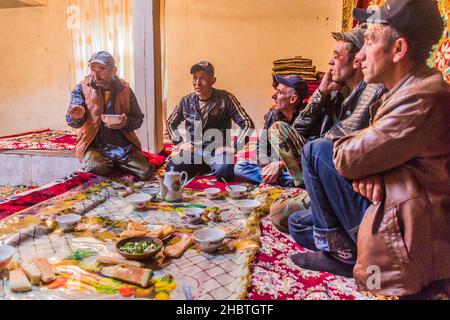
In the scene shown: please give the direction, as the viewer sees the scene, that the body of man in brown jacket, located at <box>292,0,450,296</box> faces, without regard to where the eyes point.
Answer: to the viewer's left

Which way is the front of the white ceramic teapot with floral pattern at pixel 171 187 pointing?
to the viewer's left

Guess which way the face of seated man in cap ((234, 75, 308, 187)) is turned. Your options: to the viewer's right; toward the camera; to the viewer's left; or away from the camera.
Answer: to the viewer's left

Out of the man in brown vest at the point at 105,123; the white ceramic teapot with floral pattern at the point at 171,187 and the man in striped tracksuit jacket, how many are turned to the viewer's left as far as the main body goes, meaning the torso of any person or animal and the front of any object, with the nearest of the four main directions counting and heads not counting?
1

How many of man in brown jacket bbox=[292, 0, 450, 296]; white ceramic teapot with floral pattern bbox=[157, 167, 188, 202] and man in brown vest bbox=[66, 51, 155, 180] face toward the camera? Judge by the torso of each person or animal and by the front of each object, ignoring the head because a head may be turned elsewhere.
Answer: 1

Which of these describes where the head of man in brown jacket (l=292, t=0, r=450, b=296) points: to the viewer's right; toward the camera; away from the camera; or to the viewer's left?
to the viewer's left

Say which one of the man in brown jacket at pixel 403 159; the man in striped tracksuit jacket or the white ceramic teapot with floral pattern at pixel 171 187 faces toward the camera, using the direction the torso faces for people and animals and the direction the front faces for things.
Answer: the man in striped tracksuit jacket

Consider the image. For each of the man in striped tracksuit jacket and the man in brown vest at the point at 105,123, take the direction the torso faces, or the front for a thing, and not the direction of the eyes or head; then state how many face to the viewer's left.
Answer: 0

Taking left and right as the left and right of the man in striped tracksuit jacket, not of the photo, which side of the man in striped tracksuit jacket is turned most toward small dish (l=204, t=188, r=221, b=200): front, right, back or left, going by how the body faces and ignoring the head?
front

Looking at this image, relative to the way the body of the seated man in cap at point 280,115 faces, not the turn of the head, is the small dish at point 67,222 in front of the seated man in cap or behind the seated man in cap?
in front

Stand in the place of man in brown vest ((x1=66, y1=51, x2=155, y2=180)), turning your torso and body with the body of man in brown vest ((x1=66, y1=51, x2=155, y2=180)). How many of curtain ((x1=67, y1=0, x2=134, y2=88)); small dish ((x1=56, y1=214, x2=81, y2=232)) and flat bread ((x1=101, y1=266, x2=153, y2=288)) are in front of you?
2

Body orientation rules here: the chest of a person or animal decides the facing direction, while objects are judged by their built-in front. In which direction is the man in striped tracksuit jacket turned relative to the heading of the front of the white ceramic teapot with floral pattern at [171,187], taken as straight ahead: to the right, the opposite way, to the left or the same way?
to the left

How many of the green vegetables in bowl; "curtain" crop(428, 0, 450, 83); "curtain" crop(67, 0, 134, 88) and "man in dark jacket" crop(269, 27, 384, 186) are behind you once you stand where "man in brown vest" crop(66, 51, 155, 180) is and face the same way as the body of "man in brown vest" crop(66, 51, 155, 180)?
1

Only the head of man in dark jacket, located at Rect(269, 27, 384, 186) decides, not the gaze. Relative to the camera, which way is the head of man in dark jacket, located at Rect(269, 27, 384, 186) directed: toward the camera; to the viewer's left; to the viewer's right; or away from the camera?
to the viewer's left
